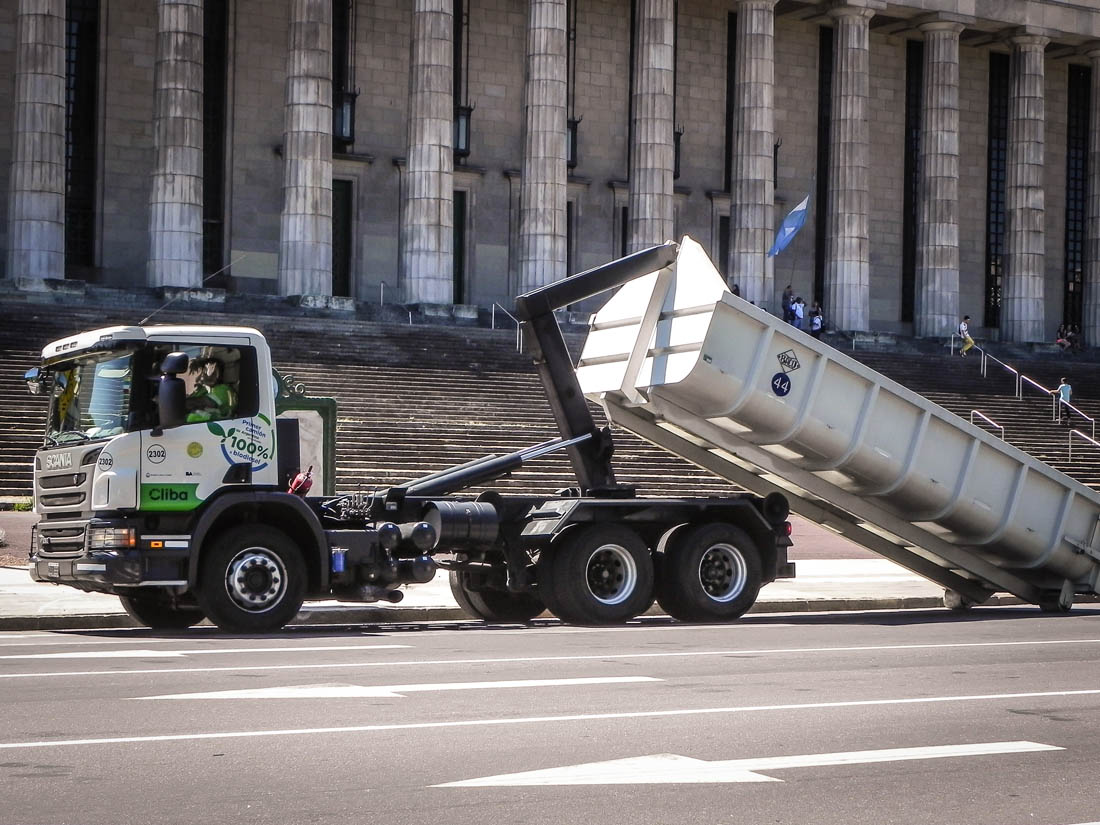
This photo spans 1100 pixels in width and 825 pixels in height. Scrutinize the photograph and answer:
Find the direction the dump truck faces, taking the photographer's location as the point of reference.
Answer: facing the viewer and to the left of the viewer

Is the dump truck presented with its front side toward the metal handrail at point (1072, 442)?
no

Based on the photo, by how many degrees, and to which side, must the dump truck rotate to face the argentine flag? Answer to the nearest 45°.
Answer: approximately 135° to its right
